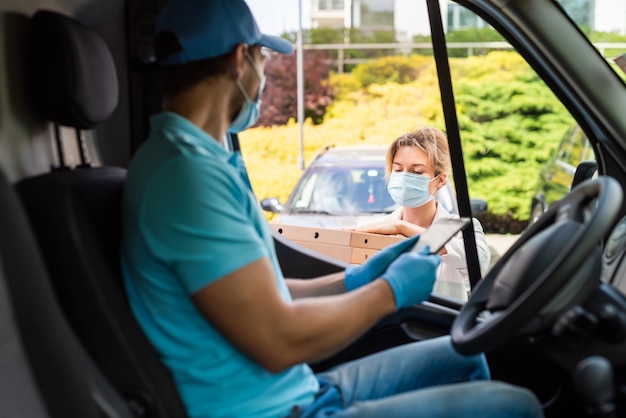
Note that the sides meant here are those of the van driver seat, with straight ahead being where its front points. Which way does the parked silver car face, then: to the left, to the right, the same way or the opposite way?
to the right

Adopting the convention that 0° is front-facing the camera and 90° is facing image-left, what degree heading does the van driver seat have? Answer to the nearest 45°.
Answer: approximately 270°

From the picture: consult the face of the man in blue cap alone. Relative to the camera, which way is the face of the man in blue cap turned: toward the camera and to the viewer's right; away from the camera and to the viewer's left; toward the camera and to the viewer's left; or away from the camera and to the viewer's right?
away from the camera and to the viewer's right

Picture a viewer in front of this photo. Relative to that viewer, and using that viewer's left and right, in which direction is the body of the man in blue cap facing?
facing to the right of the viewer

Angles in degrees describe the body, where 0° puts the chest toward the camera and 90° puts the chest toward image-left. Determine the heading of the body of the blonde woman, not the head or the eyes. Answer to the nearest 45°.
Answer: approximately 45°

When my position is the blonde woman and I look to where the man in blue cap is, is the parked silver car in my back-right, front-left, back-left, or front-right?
back-right

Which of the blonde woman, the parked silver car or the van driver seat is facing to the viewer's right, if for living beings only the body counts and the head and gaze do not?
the van driver seat

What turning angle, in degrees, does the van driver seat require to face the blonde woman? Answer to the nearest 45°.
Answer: approximately 45° to its left

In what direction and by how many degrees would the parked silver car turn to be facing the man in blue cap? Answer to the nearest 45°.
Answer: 0° — it already faces them

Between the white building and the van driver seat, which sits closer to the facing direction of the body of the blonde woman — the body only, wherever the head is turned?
the van driver seat

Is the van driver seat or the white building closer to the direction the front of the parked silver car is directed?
the van driver seat

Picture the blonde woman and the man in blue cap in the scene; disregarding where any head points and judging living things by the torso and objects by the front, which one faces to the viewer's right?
the man in blue cap
